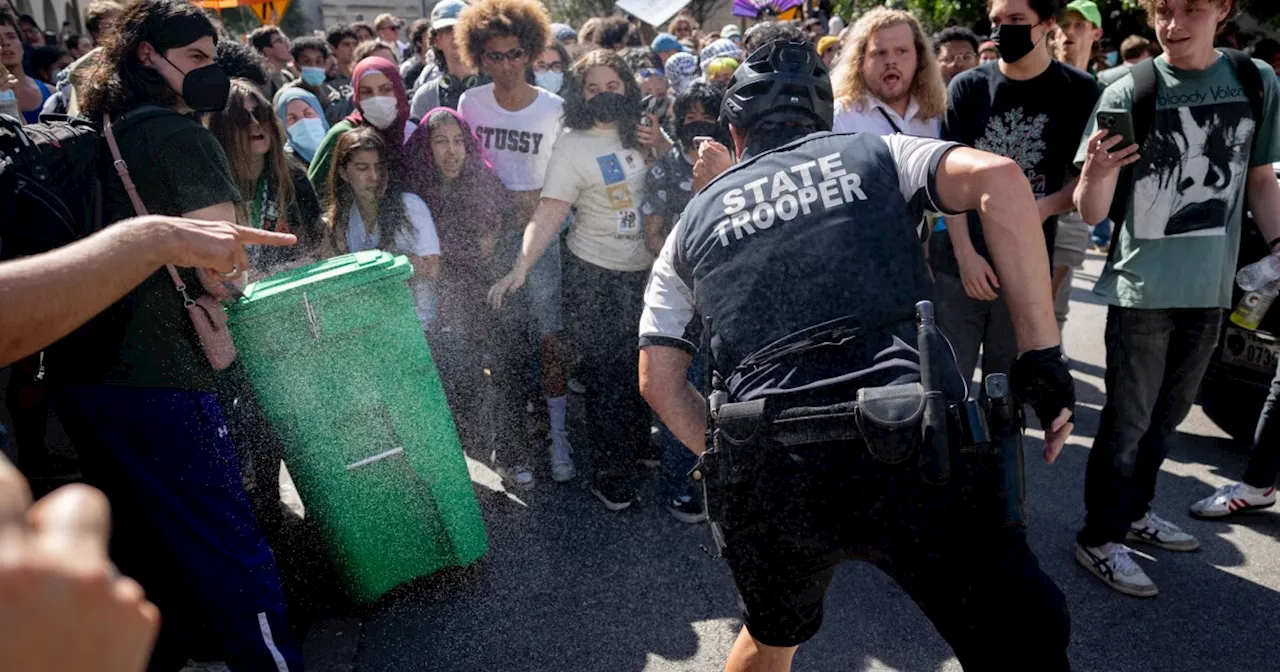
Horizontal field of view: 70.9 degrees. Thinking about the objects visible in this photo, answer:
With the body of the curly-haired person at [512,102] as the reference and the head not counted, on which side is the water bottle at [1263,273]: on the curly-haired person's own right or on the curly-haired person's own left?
on the curly-haired person's own left

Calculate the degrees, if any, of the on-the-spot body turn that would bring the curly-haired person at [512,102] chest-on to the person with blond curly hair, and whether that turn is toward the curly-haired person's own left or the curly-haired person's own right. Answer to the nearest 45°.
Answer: approximately 45° to the curly-haired person's own left

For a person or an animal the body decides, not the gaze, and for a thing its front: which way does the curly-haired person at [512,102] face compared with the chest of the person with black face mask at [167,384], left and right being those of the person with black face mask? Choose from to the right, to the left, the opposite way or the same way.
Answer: to the right

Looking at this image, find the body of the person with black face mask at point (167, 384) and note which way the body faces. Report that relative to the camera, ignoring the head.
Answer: to the viewer's right

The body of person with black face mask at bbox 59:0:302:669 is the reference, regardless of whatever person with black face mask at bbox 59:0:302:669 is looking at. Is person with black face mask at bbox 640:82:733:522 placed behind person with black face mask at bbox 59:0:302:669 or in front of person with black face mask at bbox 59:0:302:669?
in front

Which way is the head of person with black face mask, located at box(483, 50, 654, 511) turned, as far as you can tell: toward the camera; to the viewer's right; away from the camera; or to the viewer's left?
toward the camera

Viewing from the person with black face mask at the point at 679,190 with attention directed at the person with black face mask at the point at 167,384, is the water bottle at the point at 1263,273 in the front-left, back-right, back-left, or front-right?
back-left

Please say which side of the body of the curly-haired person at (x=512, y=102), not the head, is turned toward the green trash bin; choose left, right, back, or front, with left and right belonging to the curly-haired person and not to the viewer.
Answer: front

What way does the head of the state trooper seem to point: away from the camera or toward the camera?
away from the camera

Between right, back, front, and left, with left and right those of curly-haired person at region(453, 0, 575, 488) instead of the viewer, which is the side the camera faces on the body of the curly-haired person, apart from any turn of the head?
front

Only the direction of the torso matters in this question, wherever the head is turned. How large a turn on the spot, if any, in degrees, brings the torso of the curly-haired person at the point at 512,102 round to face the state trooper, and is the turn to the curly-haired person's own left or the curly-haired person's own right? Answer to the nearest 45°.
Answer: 0° — they already face them

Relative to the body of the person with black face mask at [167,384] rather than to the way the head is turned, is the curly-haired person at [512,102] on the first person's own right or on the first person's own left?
on the first person's own left

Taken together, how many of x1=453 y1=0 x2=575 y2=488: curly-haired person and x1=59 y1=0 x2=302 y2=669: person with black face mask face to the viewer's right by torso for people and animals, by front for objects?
1
